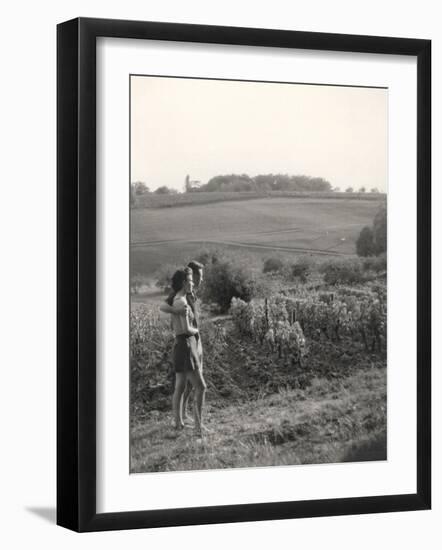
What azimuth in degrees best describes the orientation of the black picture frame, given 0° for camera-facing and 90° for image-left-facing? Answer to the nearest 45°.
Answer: approximately 315°
